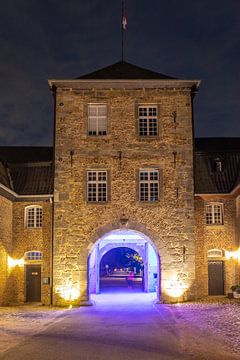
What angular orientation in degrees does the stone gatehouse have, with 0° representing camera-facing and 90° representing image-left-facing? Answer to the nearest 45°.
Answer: approximately 0°
